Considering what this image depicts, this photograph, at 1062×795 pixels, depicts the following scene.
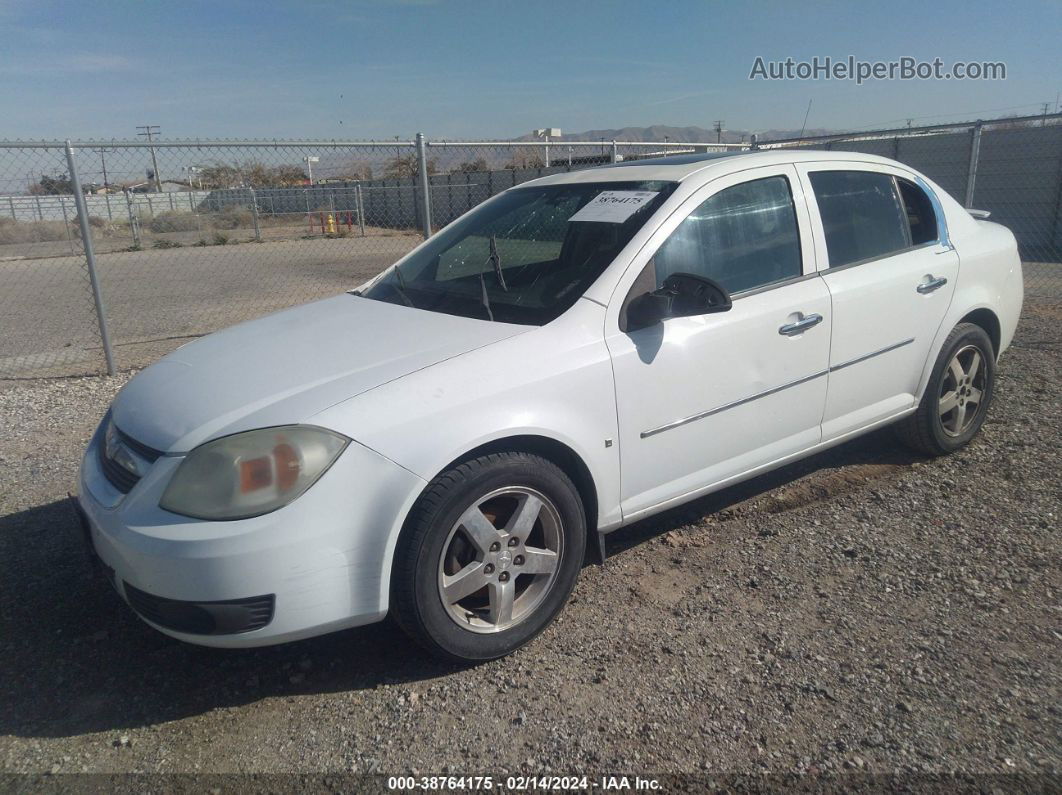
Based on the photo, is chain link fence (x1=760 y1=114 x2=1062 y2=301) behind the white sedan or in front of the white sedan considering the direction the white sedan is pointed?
behind

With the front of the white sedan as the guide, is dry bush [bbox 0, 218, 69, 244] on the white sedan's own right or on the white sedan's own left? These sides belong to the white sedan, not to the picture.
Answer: on the white sedan's own right

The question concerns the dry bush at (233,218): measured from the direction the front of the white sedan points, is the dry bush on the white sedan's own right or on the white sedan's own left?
on the white sedan's own right

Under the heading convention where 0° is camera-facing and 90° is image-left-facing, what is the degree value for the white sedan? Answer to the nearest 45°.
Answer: approximately 45°

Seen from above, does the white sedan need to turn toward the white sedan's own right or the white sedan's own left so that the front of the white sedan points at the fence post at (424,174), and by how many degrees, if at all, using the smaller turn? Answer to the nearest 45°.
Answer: approximately 135° to the white sedan's own right

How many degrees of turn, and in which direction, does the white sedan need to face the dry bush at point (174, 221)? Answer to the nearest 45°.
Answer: approximately 90° to its right

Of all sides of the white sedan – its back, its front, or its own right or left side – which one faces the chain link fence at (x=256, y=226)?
right
